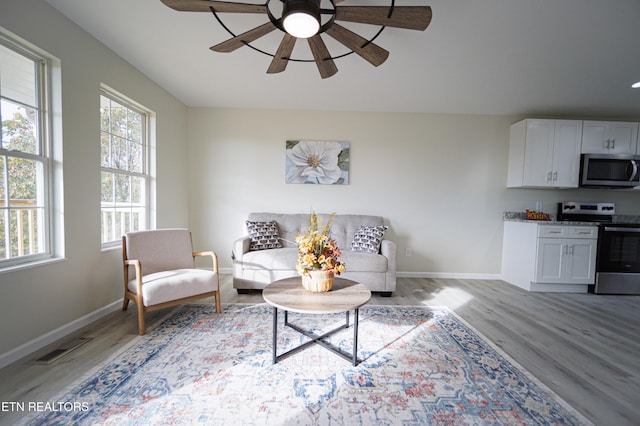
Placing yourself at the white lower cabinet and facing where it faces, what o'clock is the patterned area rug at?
The patterned area rug is roughly at 2 o'clock from the white lower cabinet.

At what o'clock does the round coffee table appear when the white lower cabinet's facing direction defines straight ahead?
The round coffee table is roughly at 2 o'clock from the white lower cabinet.

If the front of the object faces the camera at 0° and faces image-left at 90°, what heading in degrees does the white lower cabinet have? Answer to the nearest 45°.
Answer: approximately 315°

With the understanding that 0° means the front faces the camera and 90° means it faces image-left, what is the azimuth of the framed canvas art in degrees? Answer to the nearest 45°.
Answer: approximately 0°

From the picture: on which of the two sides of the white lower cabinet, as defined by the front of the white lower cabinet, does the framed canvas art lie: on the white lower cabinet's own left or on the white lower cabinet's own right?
on the white lower cabinet's own right

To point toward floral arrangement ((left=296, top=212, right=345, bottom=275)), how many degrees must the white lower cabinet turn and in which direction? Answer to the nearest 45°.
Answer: approximately 90° to its right

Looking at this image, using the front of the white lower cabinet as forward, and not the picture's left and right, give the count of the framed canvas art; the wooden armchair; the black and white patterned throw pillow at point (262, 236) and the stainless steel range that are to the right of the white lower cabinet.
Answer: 3

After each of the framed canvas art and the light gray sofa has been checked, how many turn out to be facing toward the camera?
2
